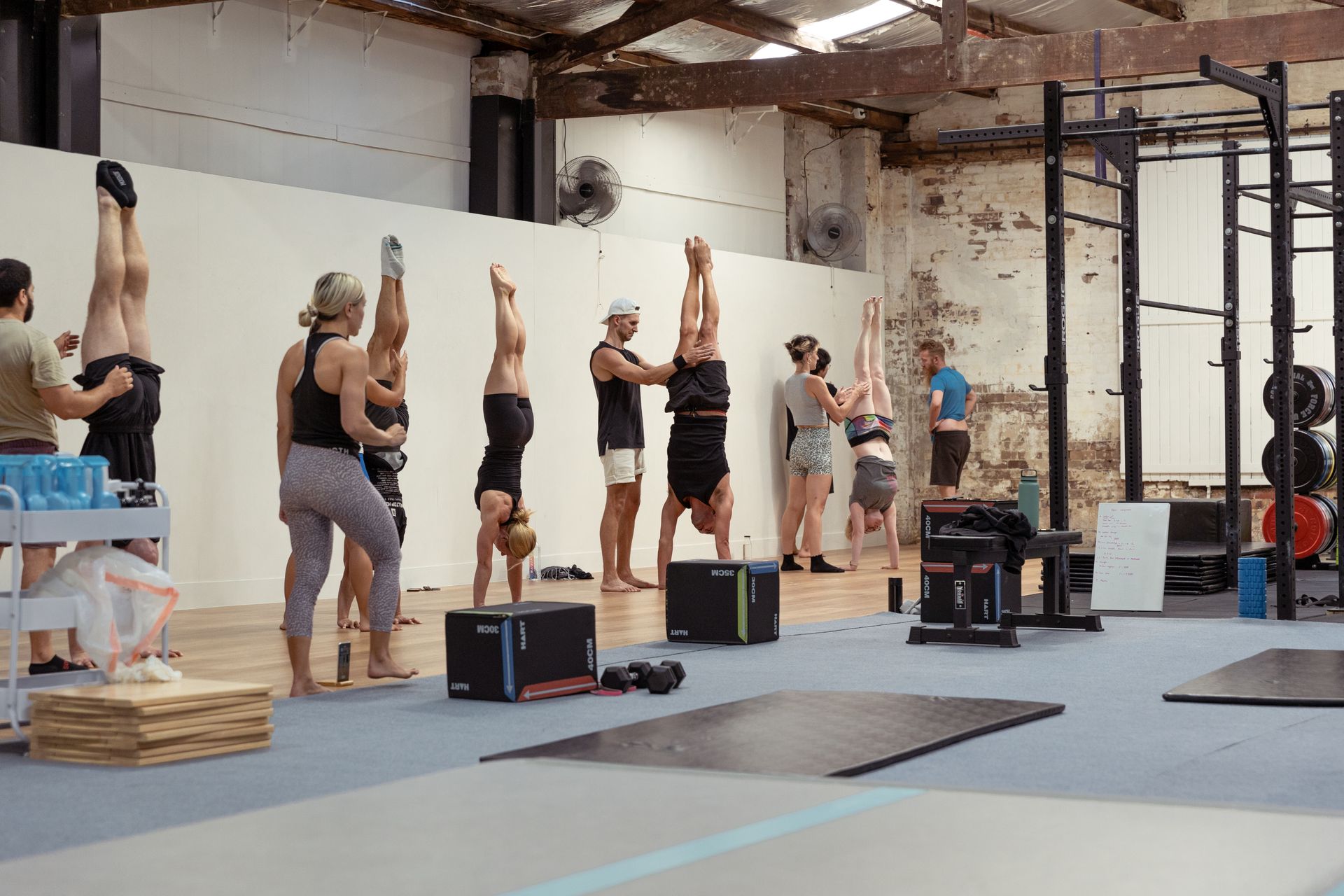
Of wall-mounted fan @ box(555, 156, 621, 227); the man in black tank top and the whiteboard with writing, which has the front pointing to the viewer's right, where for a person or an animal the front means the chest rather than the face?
the man in black tank top

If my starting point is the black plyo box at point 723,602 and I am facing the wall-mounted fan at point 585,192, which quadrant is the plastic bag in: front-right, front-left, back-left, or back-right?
back-left

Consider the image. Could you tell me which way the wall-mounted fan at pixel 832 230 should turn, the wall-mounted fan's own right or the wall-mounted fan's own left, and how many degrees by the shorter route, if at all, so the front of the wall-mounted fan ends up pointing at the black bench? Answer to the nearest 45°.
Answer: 0° — it already faces it

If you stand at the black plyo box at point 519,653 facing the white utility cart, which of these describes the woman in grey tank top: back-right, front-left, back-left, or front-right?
back-right

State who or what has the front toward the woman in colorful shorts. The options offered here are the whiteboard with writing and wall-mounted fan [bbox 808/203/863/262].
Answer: the wall-mounted fan

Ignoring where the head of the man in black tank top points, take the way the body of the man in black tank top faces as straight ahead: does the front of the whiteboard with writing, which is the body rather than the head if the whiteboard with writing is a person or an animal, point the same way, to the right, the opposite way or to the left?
to the right

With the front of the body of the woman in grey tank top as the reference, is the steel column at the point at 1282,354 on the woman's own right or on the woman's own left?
on the woman's own right

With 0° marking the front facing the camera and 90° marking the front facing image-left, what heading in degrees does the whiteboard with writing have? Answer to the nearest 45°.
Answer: approximately 0°

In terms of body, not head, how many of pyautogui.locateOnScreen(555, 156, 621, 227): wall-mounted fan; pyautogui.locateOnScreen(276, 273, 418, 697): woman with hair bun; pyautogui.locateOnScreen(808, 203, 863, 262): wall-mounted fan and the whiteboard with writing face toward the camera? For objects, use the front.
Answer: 3

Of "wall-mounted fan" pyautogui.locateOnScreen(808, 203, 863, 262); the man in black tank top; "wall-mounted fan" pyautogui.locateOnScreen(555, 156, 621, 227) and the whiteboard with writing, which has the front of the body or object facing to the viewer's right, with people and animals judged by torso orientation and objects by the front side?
the man in black tank top

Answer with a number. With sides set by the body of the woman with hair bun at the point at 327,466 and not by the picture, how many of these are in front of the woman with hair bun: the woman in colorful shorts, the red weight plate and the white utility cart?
2

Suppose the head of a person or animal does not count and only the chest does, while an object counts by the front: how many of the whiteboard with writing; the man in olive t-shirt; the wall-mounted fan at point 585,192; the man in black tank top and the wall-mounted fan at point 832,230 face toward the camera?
3

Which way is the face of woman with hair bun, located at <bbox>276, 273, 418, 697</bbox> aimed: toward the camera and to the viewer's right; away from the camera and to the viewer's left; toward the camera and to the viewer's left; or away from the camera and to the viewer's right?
away from the camera and to the viewer's right
